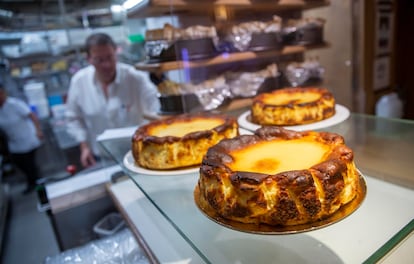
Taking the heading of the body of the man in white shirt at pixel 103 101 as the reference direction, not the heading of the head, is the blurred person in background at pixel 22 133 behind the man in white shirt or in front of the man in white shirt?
behind

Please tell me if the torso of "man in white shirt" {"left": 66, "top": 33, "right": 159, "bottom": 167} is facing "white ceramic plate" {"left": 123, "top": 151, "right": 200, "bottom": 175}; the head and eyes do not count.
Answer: yes

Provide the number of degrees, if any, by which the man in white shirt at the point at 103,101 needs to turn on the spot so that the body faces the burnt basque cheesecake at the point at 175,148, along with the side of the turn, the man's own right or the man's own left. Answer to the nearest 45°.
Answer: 0° — they already face it

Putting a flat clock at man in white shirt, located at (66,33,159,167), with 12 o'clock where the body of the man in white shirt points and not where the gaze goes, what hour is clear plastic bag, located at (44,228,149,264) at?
The clear plastic bag is roughly at 12 o'clock from the man in white shirt.

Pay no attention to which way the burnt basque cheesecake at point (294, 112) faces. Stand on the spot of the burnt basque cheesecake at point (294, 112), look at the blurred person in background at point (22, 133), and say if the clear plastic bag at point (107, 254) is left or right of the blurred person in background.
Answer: left

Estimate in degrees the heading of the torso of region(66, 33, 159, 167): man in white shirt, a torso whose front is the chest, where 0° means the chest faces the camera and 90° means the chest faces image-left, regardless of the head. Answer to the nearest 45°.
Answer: approximately 0°
